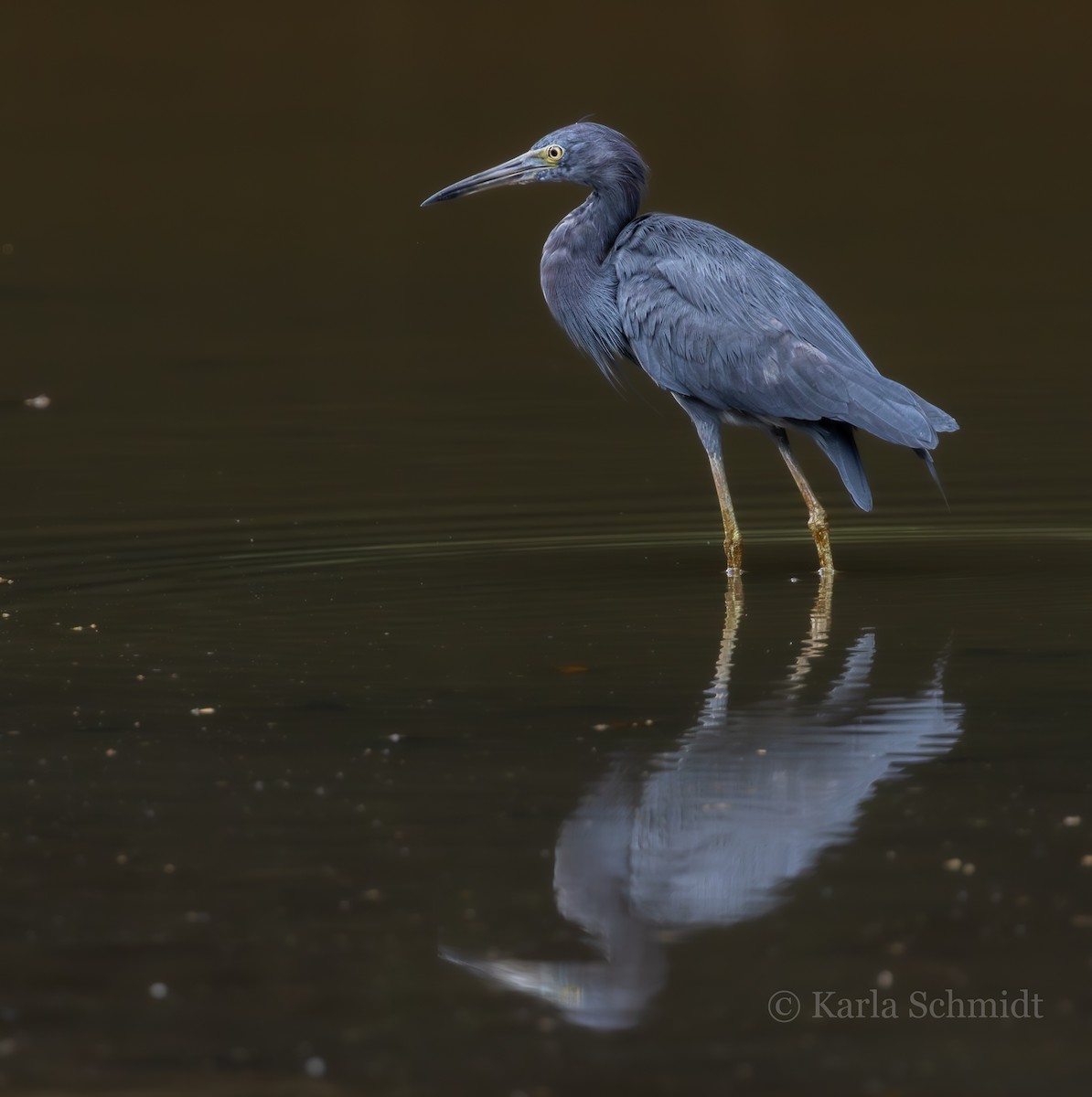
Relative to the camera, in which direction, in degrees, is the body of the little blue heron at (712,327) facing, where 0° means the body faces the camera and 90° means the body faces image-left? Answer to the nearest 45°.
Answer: approximately 90°
